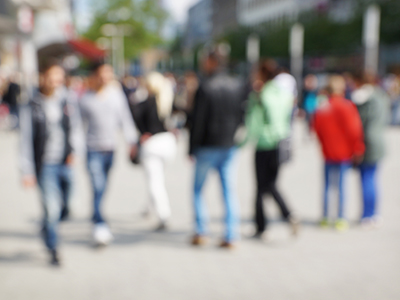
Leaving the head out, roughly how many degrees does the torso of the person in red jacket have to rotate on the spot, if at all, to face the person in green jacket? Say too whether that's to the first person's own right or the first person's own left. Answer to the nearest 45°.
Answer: approximately 135° to the first person's own left

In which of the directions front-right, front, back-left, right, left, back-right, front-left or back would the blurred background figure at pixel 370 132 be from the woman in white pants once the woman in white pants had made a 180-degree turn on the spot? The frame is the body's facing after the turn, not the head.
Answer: front-left

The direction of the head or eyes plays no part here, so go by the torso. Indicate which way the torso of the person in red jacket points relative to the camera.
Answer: away from the camera

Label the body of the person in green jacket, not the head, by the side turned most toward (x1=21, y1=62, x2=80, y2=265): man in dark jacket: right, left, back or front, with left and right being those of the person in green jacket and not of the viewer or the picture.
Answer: left

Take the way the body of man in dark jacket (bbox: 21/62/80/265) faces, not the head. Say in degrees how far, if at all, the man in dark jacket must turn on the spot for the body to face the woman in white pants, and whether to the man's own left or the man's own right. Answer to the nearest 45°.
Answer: approximately 135° to the man's own left

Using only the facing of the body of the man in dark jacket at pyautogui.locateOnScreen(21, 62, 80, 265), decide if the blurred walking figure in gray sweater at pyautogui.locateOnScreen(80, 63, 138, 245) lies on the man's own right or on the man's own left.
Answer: on the man's own left

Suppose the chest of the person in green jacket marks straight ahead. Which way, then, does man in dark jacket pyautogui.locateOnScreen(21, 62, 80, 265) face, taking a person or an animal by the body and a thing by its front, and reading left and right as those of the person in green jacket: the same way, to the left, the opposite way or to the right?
the opposite way

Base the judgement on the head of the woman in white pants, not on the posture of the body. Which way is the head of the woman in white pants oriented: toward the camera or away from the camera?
away from the camera

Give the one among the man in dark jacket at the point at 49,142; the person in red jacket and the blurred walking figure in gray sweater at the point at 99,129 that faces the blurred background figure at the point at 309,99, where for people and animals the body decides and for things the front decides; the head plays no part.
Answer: the person in red jacket

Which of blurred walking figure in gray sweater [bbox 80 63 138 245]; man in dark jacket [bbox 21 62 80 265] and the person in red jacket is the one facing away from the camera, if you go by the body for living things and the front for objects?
the person in red jacket

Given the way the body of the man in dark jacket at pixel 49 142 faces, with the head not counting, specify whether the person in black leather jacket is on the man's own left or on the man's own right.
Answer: on the man's own left
